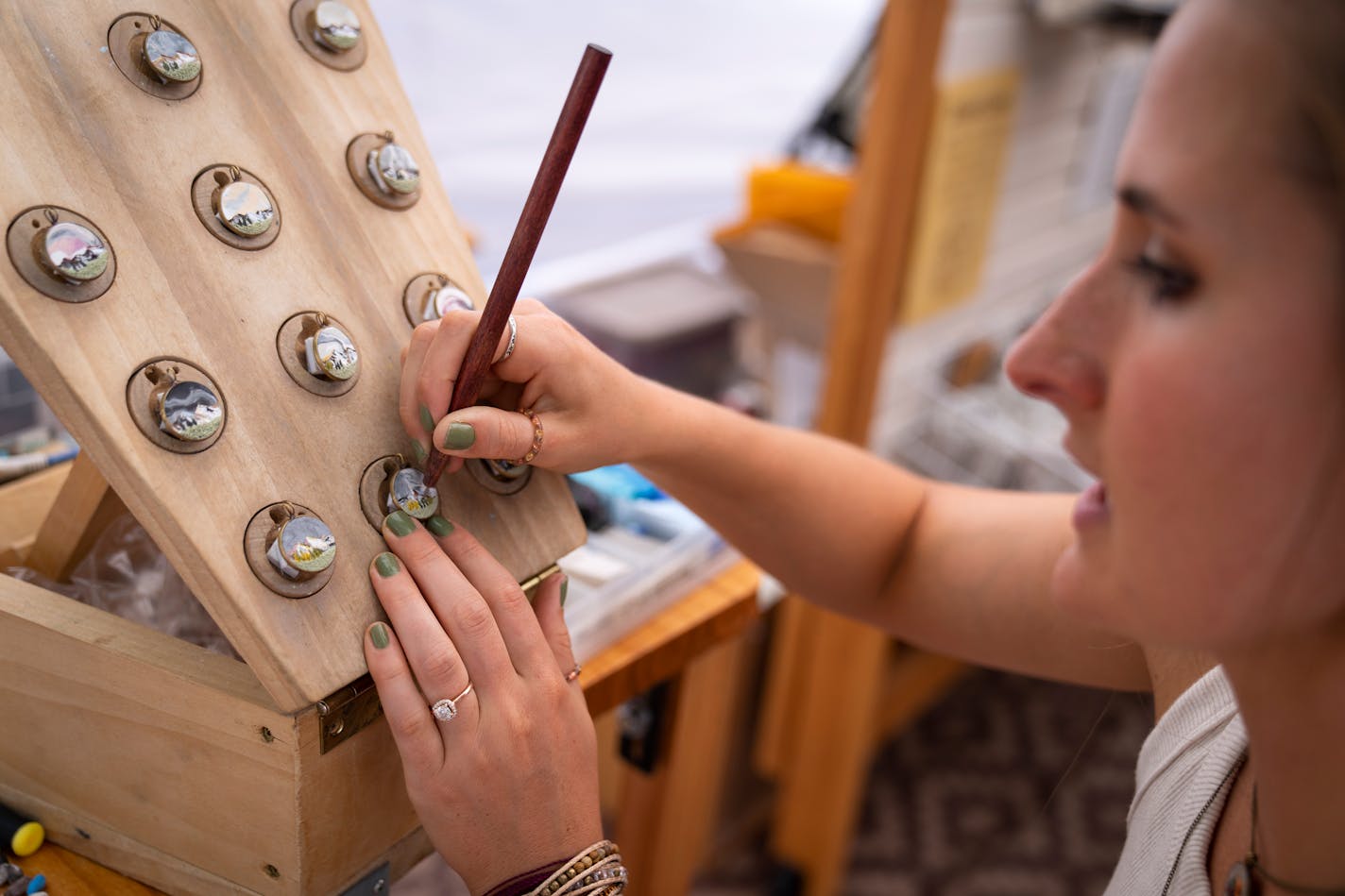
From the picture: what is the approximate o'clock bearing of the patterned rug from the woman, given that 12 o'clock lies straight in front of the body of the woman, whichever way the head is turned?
The patterned rug is roughly at 3 o'clock from the woman.

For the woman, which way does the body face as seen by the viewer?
to the viewer's left

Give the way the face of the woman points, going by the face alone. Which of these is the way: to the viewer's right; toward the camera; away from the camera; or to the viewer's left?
to the viewer's left

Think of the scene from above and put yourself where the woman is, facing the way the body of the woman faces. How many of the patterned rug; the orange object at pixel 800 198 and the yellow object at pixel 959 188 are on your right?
3

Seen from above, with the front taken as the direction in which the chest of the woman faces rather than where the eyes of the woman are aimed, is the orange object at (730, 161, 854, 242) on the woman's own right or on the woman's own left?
on the woman's own right
